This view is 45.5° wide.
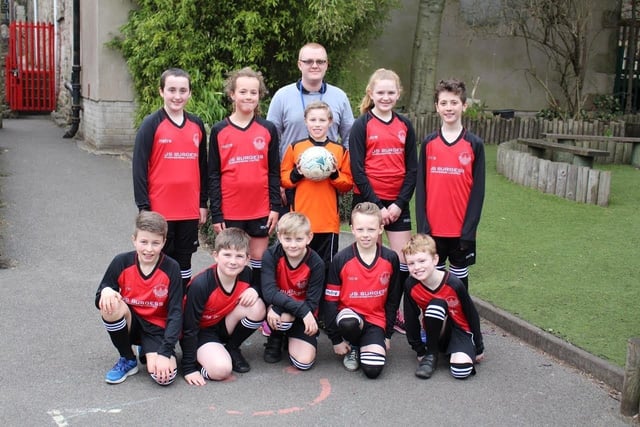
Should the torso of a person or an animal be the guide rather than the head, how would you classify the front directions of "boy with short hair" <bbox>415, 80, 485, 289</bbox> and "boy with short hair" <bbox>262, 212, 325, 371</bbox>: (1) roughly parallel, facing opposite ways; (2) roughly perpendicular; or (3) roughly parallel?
roughly parallel

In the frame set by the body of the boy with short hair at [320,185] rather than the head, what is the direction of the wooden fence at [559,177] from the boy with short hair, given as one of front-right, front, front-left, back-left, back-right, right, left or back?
back-left

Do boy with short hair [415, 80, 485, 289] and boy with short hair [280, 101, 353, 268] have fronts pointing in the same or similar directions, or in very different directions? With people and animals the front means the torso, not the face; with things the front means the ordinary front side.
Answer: same or similar directions

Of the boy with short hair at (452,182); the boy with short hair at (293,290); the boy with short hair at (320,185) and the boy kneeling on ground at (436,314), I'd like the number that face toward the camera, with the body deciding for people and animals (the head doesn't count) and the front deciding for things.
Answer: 4

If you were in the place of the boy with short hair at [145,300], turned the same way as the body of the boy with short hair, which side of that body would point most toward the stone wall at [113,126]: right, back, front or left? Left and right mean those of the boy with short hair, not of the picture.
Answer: back

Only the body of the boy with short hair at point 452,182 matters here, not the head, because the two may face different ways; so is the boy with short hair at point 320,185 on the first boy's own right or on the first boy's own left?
on the first boy's own right

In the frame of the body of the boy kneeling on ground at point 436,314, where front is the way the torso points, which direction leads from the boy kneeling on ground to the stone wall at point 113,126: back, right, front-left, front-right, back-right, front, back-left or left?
back-right

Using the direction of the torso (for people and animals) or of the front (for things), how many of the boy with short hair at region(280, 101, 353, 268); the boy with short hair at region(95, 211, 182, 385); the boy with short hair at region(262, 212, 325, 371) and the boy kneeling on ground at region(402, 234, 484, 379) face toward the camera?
4

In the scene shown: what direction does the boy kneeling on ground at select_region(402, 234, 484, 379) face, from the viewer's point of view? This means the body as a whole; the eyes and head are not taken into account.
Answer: toward the camera

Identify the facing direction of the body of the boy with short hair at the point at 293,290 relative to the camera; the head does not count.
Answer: toward the camera

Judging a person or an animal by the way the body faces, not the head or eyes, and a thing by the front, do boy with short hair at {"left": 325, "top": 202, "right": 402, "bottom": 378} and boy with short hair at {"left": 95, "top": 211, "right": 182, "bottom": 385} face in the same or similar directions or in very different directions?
same or similar directions

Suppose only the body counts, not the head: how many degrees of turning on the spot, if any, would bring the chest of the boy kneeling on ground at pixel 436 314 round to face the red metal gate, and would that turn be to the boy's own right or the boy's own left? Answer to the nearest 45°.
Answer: approximately 135° to the boy's own right

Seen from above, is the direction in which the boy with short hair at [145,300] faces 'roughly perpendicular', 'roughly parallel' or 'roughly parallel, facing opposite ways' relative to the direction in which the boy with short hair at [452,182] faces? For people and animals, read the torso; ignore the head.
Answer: roughly parallel

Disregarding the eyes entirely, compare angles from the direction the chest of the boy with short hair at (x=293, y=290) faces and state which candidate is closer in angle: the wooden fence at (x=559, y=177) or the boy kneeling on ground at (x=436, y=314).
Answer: the boy kneeling on ground

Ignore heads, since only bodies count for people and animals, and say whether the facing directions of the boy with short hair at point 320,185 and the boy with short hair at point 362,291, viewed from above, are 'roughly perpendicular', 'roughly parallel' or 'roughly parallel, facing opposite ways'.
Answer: roughly parallel
